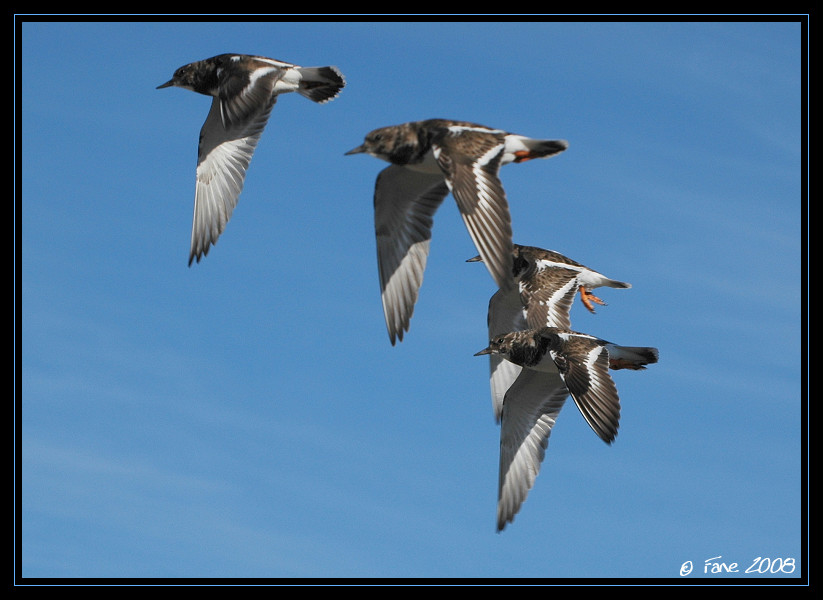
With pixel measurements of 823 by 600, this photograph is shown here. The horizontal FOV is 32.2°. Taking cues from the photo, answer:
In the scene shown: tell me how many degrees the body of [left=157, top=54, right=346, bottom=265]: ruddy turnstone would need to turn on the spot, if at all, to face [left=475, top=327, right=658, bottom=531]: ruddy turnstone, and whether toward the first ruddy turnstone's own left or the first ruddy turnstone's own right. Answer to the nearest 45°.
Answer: approximately 180°

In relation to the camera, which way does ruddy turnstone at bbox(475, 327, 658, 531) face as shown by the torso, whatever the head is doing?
to the viewer's left

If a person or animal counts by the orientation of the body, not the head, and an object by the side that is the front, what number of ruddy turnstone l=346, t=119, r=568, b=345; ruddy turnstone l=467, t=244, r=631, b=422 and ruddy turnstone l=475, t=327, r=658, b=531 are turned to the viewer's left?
3

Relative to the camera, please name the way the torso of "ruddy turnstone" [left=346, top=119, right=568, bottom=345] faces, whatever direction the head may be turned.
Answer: to the viewer's left

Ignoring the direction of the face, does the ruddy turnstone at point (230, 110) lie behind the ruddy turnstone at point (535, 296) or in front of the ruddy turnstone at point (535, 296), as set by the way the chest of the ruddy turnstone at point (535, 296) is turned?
in front

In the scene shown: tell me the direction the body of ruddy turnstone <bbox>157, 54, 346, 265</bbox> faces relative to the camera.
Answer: to the viewer's left

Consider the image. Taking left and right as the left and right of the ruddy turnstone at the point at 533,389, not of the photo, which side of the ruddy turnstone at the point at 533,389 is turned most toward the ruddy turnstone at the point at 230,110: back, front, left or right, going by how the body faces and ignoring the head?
front

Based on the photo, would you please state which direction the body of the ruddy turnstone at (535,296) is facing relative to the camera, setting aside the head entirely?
to the viewer's left
